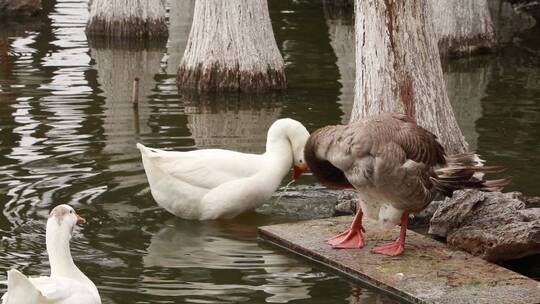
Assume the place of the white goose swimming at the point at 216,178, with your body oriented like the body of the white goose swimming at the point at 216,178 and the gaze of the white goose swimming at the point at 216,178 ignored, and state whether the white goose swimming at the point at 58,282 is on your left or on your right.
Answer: on your right

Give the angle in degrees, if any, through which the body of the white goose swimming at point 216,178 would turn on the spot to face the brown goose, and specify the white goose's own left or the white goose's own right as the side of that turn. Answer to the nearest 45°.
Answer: approximately 45° to the white goose's own right

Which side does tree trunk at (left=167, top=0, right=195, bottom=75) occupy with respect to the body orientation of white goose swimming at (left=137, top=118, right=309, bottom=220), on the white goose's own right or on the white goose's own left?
on the white goose's own left

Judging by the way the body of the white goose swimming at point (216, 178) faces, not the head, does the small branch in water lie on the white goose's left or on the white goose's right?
on the white goose's left

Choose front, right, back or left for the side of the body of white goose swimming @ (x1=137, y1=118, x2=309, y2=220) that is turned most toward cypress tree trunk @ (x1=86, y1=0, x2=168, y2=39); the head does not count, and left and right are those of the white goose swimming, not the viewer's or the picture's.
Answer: left

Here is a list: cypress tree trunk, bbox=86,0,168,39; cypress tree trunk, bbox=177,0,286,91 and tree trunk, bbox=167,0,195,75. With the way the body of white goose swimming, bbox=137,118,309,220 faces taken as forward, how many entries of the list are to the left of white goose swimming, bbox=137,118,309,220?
3

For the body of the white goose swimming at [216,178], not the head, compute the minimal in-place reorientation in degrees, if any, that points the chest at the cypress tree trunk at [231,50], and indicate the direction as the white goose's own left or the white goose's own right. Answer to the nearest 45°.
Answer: approximately 90° to the white goose's own left

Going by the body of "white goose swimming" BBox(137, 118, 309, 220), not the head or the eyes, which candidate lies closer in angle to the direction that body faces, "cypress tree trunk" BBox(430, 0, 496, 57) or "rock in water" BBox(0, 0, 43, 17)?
the cypress tree trunk

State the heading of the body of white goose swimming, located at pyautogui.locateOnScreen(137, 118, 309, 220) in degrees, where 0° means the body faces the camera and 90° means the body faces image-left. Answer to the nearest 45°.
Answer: approximately 270°

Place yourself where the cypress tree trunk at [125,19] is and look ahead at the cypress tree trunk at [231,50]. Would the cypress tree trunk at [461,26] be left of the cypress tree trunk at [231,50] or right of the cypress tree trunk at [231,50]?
left
